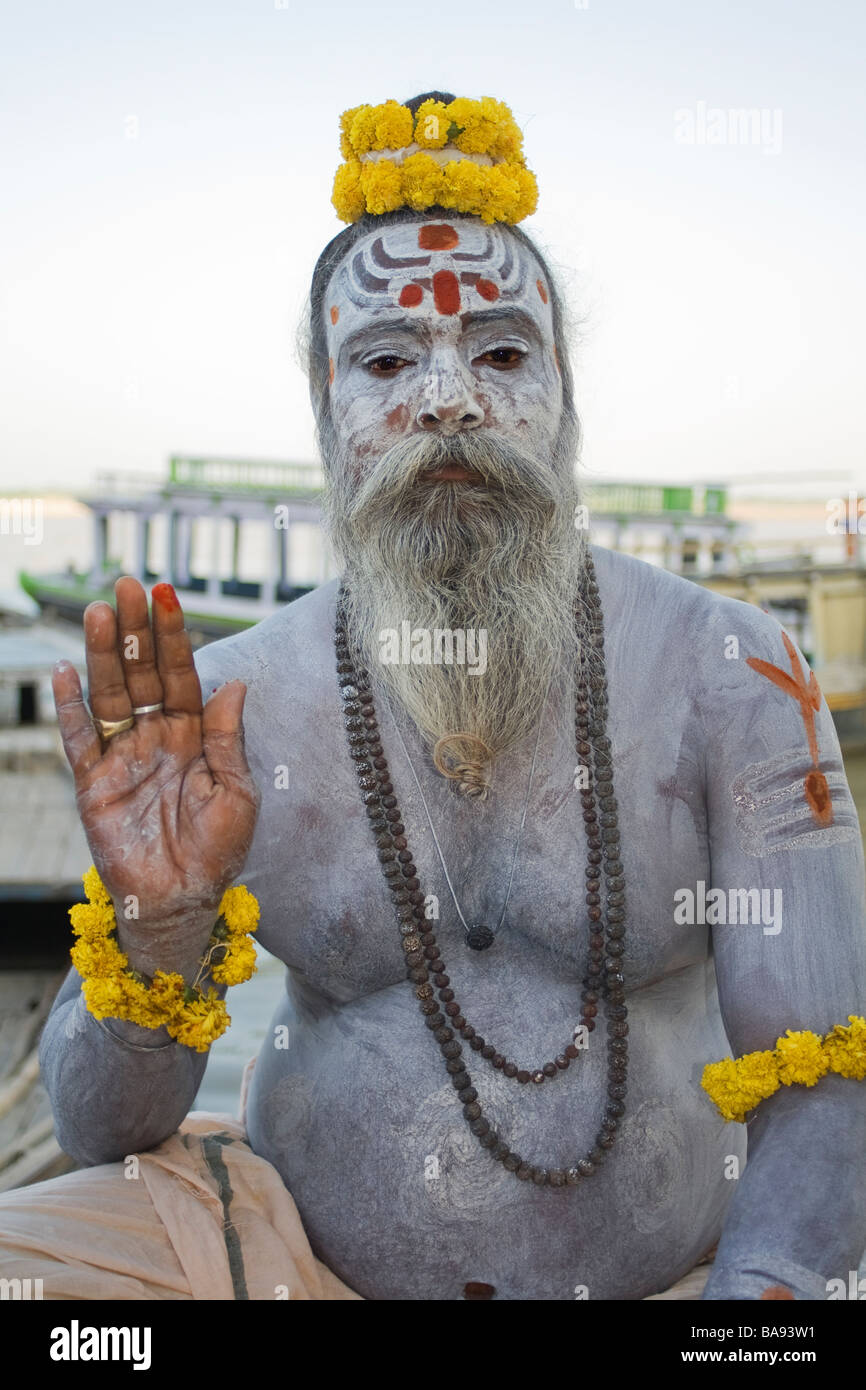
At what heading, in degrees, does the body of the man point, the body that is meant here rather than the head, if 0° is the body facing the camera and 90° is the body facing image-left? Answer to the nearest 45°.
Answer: approximately 0°

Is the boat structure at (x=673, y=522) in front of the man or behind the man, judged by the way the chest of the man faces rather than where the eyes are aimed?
behind
